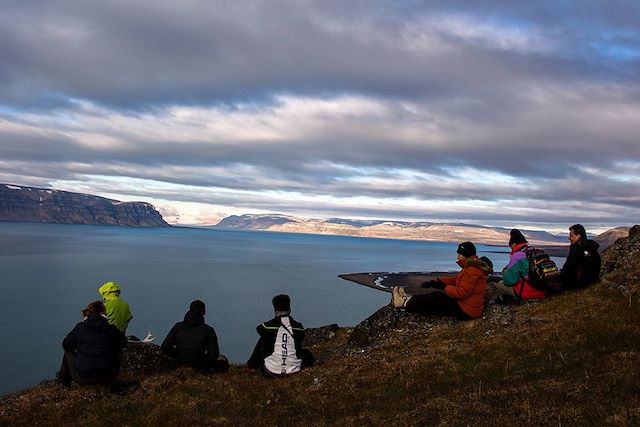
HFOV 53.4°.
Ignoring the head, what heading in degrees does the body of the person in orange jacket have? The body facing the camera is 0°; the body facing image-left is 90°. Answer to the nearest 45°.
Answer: approximately 90°

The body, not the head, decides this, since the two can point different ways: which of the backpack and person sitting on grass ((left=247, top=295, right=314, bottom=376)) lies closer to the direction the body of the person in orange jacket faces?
the person sitting on grass

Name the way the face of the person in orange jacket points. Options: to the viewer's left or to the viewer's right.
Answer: to the viewer's left

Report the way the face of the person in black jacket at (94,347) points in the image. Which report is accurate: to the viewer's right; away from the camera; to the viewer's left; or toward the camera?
away from the camera

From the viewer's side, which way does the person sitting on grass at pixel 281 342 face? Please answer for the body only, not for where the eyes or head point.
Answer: away from the camera

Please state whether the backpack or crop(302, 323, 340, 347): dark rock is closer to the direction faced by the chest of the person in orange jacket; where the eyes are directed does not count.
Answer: the dark rock

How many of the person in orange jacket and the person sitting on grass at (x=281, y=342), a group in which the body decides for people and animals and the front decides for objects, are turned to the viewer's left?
1

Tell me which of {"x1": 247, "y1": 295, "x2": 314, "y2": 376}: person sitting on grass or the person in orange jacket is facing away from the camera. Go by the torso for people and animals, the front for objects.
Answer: the person sitting on grass

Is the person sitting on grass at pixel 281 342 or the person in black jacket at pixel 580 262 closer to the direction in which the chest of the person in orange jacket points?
the person sitting on grass

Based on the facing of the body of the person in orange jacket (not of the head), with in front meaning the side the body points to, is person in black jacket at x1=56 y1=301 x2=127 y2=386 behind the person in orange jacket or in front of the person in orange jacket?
in front

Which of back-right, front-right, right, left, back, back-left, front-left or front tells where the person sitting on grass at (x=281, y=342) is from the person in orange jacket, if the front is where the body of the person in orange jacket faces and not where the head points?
front-left

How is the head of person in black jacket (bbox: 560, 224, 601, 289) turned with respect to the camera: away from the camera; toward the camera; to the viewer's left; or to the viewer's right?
to the viewer's left

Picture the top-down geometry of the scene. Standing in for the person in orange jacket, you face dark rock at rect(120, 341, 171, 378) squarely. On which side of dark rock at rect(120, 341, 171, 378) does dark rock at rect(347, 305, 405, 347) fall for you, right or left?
left

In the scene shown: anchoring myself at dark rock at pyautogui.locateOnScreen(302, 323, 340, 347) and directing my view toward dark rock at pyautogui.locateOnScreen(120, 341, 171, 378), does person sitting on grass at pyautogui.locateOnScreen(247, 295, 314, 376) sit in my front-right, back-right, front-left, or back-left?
front-left

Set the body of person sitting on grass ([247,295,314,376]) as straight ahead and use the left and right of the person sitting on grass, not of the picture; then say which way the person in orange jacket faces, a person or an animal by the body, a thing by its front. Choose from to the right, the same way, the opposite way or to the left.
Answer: to the left

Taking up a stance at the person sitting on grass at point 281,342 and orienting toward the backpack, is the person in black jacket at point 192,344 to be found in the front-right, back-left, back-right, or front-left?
back-left
